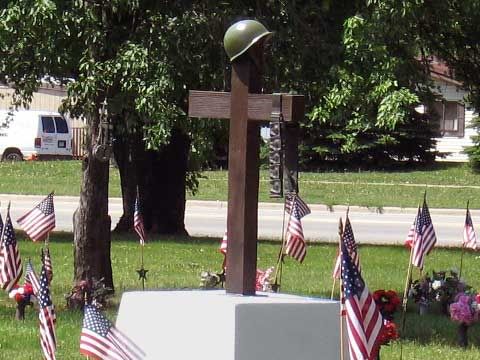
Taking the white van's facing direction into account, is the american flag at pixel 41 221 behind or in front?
behind

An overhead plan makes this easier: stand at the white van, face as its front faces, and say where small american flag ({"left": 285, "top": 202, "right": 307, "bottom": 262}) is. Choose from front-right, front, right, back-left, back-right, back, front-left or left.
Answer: back-left

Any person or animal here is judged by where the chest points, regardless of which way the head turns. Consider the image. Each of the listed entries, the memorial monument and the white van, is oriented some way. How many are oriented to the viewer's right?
0

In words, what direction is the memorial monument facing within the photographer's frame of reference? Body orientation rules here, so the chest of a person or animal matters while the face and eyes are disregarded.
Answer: facing the viewer and to the left of the viewer

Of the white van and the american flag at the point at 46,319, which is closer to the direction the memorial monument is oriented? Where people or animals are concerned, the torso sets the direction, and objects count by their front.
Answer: the american flag

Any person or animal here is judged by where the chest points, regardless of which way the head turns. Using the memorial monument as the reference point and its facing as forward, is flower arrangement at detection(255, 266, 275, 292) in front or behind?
behind

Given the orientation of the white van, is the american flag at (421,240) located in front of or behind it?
behind

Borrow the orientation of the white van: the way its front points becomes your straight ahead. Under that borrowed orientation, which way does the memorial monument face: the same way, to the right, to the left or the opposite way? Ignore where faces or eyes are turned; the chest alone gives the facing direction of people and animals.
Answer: to the left

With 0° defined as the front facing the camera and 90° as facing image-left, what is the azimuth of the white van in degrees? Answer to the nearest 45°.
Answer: approximately 135°

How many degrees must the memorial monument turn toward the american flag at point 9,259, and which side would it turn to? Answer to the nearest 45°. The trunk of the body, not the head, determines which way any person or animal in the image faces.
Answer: approximately 90° to its right

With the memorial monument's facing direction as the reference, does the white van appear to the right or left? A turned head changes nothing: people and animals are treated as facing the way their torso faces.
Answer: on its right

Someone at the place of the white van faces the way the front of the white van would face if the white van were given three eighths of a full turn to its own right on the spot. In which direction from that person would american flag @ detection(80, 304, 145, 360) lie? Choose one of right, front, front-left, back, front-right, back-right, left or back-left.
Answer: right
